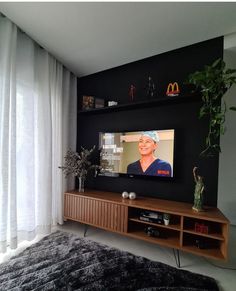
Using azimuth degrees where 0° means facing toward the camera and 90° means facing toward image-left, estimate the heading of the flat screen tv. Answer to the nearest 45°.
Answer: approximately 45°

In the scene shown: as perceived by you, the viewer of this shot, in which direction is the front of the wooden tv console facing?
facing the viewer and to the left of the viewer

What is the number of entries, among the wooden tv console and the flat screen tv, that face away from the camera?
0

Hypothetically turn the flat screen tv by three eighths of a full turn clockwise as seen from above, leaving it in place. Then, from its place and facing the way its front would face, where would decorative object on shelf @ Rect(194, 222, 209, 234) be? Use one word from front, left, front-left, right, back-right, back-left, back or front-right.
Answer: back-right

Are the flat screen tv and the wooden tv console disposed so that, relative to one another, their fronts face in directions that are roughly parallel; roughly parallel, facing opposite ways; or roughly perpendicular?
roughly parallel
